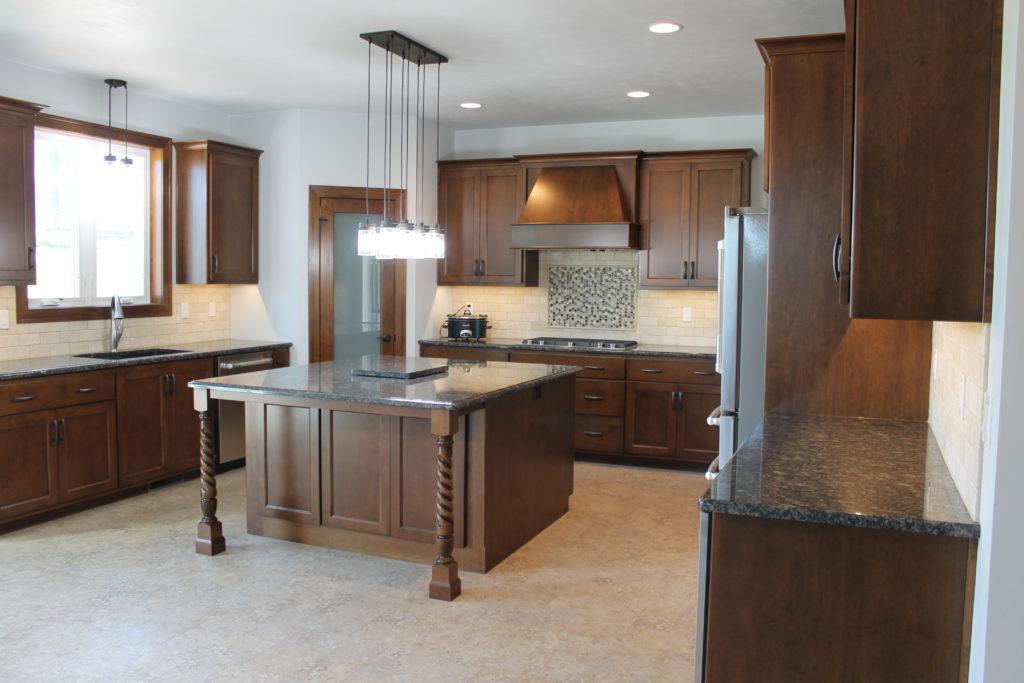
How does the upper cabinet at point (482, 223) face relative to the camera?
toward the camera

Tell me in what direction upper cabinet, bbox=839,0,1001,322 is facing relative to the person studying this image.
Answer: facing to the left of the viewer

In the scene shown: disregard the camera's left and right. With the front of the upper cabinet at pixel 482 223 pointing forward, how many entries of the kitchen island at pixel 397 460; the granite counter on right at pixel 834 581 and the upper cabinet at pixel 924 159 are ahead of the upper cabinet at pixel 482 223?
3

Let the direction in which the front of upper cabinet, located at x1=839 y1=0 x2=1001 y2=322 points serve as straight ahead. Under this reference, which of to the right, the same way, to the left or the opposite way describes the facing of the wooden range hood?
to the left

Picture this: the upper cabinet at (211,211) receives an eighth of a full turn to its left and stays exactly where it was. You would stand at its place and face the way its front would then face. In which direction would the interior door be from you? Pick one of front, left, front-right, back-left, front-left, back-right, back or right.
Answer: front

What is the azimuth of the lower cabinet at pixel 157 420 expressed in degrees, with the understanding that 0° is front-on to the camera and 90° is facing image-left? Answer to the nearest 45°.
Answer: approximately 315°

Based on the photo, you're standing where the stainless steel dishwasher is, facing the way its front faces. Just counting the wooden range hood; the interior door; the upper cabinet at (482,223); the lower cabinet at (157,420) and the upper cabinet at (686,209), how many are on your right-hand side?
1

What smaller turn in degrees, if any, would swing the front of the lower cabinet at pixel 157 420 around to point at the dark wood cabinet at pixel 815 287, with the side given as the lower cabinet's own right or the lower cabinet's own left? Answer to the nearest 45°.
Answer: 0° — it already faces it

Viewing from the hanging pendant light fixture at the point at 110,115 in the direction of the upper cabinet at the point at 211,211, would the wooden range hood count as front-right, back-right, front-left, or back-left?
front-right

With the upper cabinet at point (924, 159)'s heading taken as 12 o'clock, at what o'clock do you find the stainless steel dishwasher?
The stainless steel dishwasher is roughly at 1 o'clock from the upper cabinet.

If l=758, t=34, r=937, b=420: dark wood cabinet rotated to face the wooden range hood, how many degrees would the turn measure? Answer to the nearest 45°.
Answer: approximately 45° to its right

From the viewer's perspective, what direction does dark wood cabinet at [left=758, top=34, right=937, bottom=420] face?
to the viewer's left

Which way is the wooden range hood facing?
toward the camera

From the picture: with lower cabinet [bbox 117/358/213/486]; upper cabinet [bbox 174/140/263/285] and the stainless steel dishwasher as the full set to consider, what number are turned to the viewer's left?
0

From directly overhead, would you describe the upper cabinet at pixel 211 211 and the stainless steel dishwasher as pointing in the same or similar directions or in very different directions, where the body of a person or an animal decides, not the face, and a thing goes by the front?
same or similar directions

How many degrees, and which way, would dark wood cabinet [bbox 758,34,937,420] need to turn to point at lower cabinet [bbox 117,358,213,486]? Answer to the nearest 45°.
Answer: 0° — it already faces it

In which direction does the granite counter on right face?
to the viewer's left

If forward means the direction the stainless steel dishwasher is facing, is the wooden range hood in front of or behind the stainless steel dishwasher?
in front
